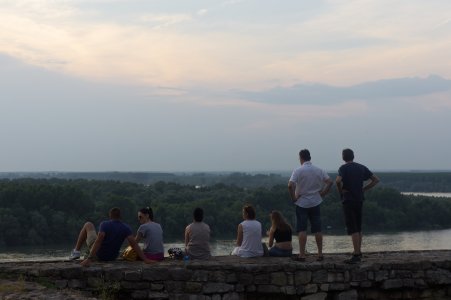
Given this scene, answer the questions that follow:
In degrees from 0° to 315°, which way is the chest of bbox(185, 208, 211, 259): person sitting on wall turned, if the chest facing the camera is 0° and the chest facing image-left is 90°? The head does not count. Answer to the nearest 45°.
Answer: approximately 180°

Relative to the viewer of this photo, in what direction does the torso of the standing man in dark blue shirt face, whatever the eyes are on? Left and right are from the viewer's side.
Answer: facing away from the viewer and to the left of the viewer

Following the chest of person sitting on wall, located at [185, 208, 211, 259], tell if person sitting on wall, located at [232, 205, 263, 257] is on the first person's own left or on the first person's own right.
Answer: on the first person's own right

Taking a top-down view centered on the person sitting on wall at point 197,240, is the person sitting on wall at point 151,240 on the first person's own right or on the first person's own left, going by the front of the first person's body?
on the first person's own left

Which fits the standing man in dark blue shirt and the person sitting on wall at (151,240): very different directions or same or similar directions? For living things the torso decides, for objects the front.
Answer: same or similar directions

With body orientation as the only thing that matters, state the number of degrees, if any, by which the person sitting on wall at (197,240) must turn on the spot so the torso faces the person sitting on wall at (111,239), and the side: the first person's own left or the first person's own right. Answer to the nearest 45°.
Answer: approximately 135° to the first person's own left

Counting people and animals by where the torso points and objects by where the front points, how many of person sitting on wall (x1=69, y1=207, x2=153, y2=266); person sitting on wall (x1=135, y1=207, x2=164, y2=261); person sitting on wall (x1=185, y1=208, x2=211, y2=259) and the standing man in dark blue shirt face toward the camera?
0

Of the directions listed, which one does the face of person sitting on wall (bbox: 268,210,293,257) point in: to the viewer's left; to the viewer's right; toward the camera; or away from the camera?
away from the camera

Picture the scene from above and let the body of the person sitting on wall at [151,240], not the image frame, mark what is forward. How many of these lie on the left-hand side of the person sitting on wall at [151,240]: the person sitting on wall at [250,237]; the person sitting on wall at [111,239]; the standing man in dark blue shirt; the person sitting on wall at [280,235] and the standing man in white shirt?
1

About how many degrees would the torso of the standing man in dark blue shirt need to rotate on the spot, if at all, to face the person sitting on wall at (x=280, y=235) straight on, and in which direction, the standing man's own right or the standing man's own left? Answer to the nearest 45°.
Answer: approximately 45° to the standing man's own left

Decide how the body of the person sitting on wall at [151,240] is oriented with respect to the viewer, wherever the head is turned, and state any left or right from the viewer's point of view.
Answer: facing away from the viewer and to the left of the viewer

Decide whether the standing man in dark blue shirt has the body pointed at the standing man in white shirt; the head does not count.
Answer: no

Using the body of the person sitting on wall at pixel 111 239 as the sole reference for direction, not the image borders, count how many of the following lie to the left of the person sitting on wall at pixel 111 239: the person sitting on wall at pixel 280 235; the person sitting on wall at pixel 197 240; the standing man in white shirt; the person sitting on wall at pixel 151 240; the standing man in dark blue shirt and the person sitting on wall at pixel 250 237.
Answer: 0

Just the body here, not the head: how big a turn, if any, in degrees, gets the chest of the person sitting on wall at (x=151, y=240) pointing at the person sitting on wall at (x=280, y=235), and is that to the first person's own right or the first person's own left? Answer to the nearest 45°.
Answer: approximately 135° to the first person's own right
